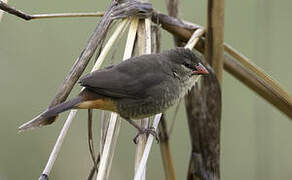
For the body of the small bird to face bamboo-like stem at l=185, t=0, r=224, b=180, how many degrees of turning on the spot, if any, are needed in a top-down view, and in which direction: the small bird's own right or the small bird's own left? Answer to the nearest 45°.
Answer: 0° — it already faces it

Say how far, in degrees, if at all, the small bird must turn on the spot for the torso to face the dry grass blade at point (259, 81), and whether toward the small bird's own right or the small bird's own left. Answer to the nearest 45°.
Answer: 0° — it already faces it

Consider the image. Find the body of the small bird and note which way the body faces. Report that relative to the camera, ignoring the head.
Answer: to the viewer's right
